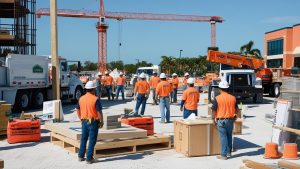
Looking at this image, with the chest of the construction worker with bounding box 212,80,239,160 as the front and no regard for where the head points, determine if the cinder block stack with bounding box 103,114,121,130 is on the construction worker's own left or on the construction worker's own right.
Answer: on the construction worker's own left

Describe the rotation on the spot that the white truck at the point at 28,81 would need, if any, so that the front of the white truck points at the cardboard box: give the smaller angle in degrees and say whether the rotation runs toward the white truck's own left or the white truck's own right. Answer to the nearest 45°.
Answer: approximately 90° to the white truck's own right

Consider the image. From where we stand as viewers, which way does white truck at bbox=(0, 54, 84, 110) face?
facing away from the viewer and to the right of the viewer
